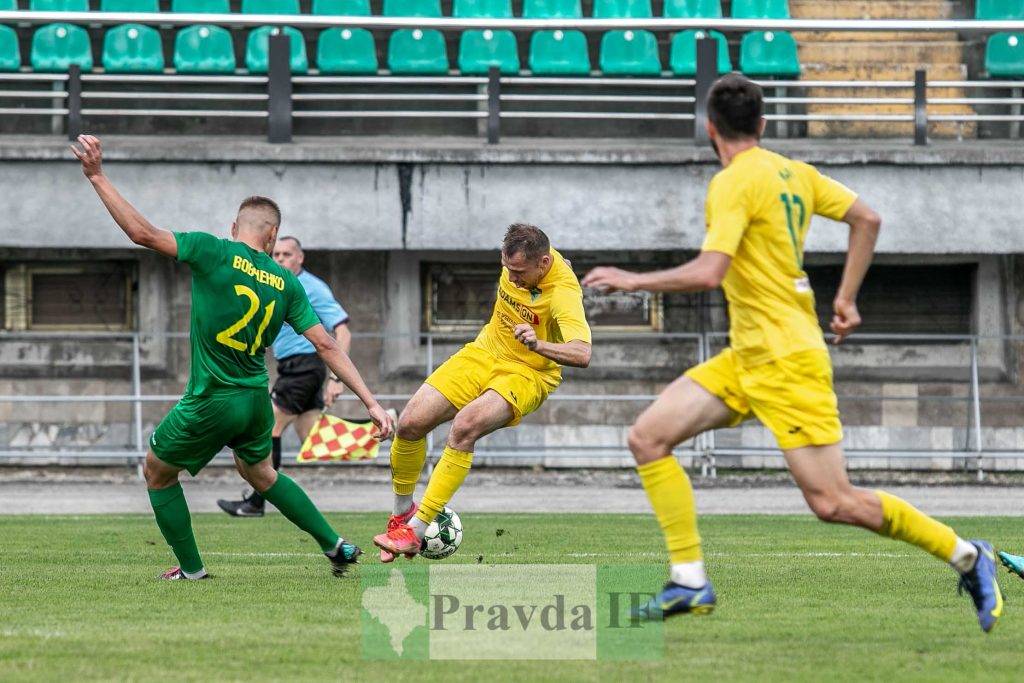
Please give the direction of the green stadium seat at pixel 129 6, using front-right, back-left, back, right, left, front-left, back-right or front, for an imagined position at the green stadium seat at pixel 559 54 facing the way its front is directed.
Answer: right

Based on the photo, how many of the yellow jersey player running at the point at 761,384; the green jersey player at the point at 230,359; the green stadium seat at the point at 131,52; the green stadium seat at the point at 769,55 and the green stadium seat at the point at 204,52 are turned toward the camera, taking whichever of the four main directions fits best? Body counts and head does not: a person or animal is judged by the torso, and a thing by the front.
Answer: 3

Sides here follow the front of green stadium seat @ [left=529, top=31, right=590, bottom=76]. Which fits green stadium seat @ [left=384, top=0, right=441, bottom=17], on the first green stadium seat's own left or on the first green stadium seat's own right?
on the first green stadium seat's own right

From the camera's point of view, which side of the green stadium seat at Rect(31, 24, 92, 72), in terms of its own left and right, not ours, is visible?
front

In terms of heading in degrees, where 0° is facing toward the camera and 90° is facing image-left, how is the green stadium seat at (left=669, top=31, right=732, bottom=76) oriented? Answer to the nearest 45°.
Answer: approximately 0°

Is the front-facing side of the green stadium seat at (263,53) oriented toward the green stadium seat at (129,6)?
no

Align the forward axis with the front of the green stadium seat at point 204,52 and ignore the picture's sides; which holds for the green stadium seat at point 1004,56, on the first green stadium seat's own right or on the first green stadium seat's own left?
on the first green stadium seat's own left

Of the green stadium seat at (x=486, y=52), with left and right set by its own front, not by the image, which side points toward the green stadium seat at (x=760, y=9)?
left

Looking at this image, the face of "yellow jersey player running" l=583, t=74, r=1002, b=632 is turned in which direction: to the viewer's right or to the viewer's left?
to the viewer's left

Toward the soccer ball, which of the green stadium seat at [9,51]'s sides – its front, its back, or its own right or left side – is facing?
front

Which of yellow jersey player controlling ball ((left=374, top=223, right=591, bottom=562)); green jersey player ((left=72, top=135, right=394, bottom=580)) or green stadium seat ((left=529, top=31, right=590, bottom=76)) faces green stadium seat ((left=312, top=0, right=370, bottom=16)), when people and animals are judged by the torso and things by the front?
the green jersey player

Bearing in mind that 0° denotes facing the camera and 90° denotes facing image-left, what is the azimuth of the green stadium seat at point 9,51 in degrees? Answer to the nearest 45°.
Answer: approximately 0°

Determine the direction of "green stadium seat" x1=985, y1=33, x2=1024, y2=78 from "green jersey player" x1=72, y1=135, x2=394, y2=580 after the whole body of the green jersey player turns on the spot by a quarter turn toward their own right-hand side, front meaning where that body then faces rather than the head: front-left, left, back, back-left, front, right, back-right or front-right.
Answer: front-left

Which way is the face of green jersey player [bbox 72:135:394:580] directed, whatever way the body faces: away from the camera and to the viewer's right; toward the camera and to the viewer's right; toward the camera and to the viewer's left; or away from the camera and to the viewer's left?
away from the camera and to the viewer's right

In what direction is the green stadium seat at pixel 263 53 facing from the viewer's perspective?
toward the camera

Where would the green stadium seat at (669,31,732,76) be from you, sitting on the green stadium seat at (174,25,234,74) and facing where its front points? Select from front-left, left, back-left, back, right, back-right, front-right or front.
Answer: left

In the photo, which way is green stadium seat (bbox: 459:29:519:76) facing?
toward the camera

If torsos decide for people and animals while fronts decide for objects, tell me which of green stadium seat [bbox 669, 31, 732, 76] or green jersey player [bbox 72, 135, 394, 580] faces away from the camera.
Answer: the green jersey player

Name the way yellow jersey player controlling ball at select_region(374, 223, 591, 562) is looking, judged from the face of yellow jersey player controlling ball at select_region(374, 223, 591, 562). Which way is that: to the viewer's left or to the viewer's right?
to the viewer's left
